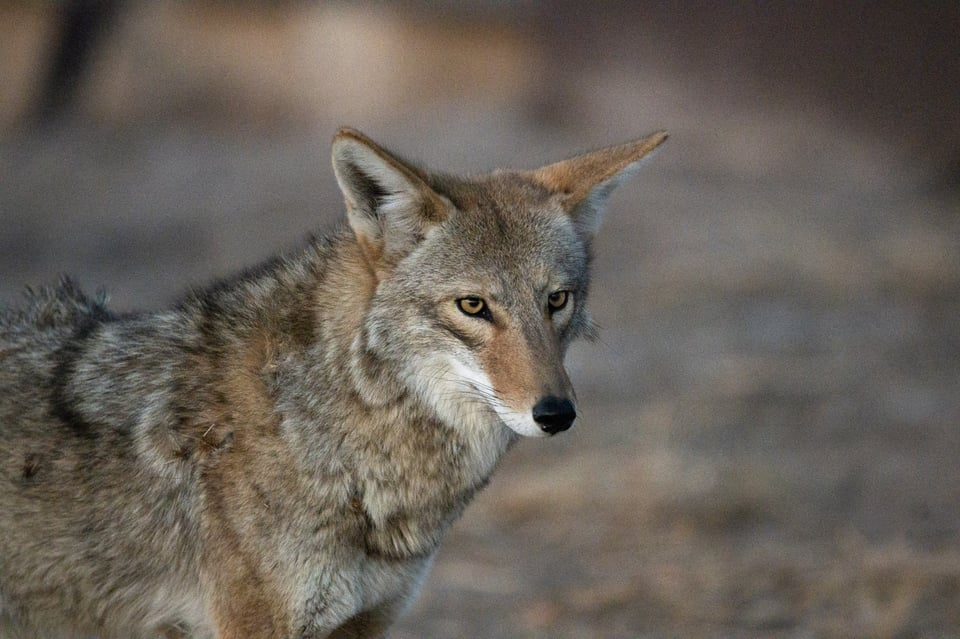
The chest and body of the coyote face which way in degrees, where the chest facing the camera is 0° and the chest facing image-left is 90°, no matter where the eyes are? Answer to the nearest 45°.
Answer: approximately 315°
